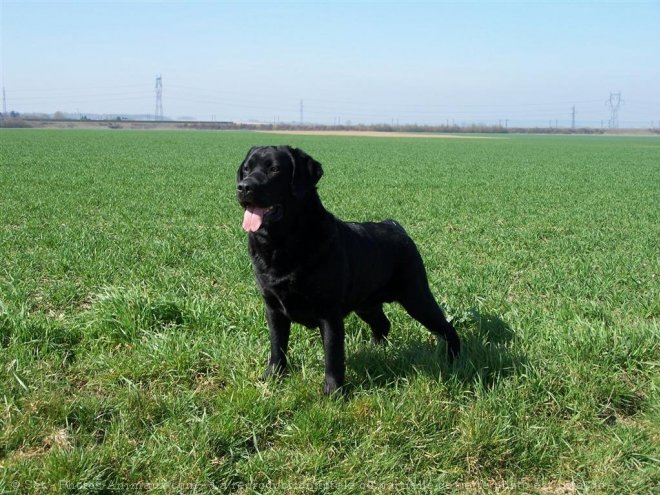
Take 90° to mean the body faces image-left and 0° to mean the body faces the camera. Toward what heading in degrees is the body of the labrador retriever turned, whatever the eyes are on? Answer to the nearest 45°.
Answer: approximately 45°
